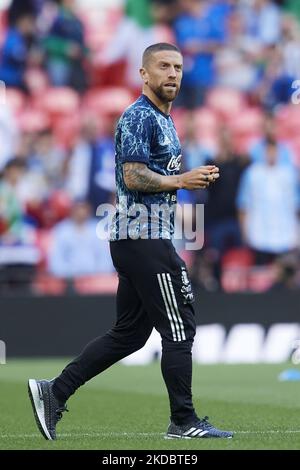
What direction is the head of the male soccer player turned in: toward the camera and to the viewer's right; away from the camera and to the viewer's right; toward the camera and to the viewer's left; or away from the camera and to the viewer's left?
toward the camera and to the viewer's right

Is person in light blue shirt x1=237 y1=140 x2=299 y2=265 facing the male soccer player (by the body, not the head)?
yes

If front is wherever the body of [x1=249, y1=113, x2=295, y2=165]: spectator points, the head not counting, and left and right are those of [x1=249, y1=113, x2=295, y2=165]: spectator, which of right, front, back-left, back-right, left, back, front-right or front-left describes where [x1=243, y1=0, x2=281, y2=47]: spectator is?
back

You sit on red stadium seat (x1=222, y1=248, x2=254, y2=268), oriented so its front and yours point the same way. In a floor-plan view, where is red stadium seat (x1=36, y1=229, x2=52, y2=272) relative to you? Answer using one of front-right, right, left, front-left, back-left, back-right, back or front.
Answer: right

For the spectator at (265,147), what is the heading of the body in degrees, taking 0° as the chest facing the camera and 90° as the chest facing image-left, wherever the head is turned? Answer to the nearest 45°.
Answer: approximately 0°

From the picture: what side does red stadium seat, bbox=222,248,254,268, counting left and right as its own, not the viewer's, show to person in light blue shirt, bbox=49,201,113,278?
right

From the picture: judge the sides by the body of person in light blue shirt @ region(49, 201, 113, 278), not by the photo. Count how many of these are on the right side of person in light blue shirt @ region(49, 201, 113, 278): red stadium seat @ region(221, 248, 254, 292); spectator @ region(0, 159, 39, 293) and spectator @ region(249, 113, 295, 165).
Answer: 1
